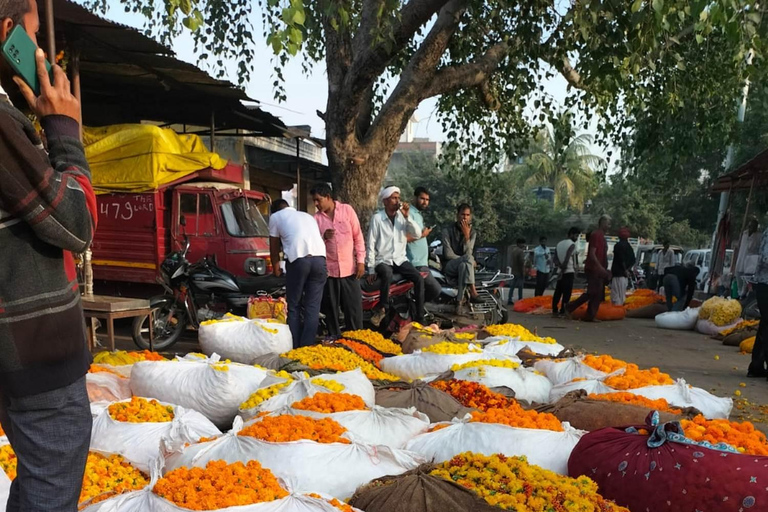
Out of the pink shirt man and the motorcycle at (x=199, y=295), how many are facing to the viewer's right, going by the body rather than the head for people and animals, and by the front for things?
0

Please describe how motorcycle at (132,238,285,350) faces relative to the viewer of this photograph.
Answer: facing the viewer and to the left of the viewer

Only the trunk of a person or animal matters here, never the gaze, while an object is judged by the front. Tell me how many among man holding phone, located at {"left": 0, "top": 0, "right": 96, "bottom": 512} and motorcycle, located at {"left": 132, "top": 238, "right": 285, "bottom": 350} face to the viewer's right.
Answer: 1

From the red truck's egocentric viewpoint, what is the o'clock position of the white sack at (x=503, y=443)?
The white sack is roughly at 1 o'clock from the red truck.

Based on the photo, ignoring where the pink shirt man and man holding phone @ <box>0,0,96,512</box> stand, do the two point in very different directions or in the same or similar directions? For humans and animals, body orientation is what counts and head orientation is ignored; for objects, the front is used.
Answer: very different directions

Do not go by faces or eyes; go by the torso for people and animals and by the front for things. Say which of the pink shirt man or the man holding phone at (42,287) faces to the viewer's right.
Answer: the man holding phone

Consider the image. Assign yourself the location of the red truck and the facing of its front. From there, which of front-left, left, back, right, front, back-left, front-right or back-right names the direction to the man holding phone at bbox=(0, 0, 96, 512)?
front-right

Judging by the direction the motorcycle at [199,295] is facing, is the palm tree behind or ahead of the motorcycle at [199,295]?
behind

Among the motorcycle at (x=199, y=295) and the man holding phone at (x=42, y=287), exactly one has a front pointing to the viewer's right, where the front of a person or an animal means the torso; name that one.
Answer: the man holding phone

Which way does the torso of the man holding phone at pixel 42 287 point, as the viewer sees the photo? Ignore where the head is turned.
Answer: to the viewer's right

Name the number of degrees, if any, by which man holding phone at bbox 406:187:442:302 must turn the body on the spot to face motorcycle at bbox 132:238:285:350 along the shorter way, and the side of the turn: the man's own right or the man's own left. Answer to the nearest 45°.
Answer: approximately 135° to the man's own right

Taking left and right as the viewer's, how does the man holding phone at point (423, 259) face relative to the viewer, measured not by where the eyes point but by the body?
facing the viewer and to the right of the viewer

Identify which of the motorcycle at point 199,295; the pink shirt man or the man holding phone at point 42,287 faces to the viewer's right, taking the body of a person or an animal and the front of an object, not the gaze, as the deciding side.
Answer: the man holding phone

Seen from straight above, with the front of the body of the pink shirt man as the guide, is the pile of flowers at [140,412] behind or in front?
in front
